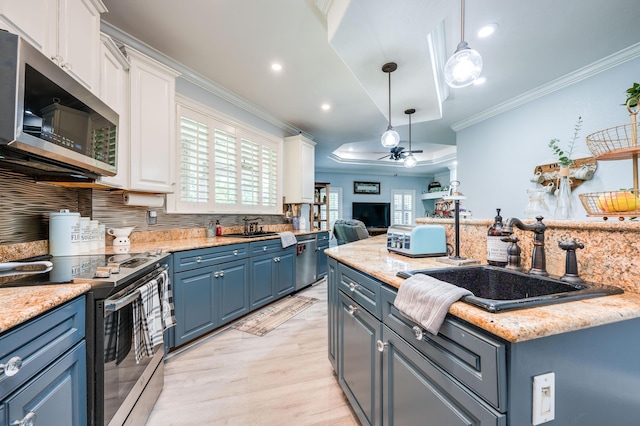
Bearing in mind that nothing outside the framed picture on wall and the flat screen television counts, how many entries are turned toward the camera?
2

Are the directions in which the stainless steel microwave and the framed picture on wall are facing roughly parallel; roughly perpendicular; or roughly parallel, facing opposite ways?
roughly perpendicular

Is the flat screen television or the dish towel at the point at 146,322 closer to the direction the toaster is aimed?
the dish towel

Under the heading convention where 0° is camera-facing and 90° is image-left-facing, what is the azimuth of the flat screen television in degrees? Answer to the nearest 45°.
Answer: approximately 0°

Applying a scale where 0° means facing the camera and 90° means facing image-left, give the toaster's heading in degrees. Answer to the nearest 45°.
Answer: approximately 45°

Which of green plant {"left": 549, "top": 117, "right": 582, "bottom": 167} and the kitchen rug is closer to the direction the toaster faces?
the kitchen rug

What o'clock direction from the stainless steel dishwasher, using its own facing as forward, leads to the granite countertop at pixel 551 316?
The granite countertop is roughly at 1 o'clock from the stainless steel dishwasher.

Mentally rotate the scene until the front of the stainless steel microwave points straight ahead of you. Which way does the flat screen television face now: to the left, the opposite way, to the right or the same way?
to the right

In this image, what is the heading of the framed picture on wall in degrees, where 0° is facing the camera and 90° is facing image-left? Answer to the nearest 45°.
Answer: approximately 0°

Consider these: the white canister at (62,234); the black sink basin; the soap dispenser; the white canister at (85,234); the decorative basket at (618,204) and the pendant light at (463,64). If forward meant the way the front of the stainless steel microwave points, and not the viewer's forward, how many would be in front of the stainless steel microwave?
4

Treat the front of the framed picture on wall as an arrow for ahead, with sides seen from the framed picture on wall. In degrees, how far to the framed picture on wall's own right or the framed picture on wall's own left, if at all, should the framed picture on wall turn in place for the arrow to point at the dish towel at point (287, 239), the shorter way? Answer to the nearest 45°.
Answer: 0° — it already faces it

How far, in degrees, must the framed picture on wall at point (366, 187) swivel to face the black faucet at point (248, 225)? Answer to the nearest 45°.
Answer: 0° — it already faces it
